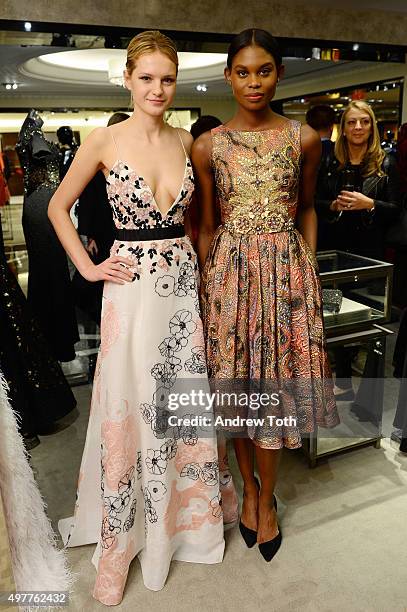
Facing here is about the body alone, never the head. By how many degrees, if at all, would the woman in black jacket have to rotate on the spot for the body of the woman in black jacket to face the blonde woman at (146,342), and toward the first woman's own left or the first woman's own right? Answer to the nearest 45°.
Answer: approximately 45° to the first woman's own right

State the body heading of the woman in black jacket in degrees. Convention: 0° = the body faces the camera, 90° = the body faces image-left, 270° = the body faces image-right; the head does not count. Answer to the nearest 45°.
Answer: approximately 0°

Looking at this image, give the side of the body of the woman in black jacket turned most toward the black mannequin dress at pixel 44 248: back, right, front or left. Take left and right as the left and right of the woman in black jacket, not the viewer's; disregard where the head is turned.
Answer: right
